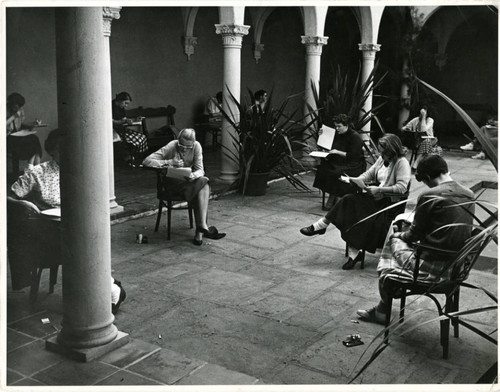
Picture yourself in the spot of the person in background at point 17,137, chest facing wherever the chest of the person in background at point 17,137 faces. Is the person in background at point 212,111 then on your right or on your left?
on your left

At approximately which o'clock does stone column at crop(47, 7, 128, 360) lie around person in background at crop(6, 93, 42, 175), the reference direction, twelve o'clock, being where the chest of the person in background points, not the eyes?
The stone column is roughly at 3 o'clock from the person in background.

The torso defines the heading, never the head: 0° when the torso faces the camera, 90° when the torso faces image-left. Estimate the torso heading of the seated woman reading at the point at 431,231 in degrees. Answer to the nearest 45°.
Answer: approximately 135°

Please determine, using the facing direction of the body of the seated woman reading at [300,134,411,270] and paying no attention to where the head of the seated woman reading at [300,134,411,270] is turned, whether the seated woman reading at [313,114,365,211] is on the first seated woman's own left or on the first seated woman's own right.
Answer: on the first seated woman's own right

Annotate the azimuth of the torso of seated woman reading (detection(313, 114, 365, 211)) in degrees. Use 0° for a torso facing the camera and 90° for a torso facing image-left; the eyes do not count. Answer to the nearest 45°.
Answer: approximately 45°

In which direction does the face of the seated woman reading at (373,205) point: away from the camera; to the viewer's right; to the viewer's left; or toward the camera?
to the viewer's left

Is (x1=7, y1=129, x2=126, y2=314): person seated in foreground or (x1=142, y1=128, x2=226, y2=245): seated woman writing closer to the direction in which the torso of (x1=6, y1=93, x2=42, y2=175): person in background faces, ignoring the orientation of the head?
the seated woman writing

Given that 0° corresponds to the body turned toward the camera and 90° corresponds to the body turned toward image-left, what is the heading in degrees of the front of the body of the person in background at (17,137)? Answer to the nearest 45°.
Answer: approximately 270°

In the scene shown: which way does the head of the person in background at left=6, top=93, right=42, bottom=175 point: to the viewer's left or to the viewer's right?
to the viewer's right

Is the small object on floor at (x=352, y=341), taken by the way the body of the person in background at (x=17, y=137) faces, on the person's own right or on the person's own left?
on the person's own right

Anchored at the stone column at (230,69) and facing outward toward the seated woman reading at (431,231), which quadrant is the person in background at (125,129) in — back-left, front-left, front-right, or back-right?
back-right
